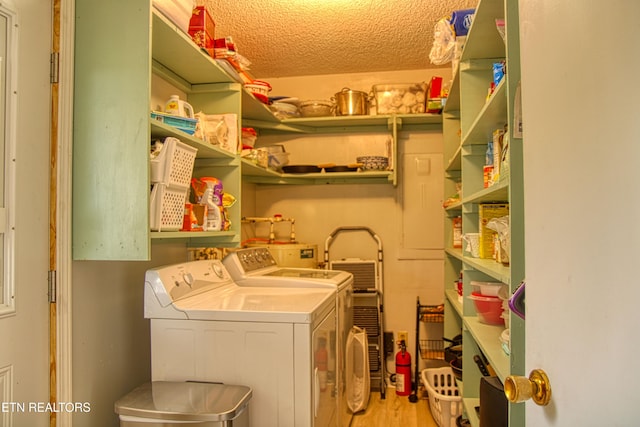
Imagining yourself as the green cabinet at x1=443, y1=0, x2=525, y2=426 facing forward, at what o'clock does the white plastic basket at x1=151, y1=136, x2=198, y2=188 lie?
The white plastic basket is roughly at 11 o'clock from the green cabinet.

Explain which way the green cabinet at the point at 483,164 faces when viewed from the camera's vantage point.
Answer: facing to the left of the viewer

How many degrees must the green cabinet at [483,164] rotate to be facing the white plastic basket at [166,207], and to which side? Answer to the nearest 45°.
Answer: approximately 45° to its left

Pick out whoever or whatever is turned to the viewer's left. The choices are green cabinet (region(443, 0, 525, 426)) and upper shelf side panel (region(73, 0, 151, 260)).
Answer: the green cabinet
